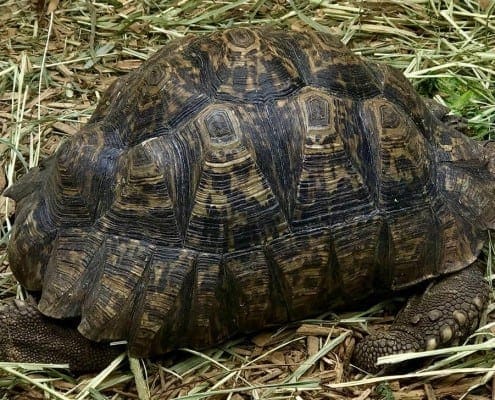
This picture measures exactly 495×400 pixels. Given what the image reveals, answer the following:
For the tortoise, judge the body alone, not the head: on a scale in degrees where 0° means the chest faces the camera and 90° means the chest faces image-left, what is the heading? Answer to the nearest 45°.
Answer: approximately 270°
